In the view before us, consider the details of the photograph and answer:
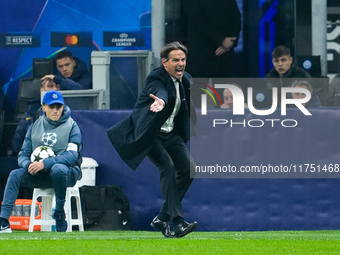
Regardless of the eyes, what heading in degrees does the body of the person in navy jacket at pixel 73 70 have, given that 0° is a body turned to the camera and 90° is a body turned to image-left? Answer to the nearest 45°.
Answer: approximately 45°

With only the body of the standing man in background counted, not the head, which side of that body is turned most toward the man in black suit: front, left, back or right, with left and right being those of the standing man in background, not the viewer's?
front

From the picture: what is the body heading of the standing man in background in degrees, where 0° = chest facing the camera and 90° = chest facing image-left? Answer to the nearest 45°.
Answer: approximately 0°

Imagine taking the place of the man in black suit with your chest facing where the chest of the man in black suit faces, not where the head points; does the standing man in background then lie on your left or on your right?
on your left

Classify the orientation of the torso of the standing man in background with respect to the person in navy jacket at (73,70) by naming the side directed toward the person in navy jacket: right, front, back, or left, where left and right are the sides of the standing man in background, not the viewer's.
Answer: right

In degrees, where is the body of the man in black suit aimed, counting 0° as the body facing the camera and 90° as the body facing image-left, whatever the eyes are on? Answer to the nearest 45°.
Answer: approximately 315°
